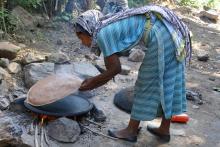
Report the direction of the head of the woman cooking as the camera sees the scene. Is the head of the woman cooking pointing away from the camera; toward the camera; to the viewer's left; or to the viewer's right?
to the viewer's left

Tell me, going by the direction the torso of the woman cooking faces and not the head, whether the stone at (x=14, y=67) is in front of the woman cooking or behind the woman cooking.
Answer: in front

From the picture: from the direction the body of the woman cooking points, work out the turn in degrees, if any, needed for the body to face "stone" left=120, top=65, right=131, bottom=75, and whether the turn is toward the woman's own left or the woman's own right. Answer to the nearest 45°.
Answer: approximately 90° to the woman's own right

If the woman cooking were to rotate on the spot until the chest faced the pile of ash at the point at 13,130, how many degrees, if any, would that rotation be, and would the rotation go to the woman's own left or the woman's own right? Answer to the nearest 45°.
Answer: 0° — they already face it

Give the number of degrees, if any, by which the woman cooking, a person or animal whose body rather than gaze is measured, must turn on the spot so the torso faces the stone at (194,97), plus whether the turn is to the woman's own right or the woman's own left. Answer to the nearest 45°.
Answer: approximately 135° to the woman's own right

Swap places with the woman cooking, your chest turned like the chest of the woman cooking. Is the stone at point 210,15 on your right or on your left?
on your right

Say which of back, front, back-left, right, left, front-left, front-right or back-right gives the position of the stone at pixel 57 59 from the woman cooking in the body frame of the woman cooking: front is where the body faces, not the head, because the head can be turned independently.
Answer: front-right

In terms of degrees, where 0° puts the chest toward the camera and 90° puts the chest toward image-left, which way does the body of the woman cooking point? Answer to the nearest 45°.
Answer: approximately 90°

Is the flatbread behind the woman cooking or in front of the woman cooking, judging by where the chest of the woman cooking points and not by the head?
in front

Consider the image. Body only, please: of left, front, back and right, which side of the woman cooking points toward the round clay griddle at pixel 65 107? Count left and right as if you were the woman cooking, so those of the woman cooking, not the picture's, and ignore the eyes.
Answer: front

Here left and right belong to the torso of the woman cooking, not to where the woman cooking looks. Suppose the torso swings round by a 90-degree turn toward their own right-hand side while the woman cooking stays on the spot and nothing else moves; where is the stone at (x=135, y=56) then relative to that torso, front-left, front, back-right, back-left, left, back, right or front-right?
front
